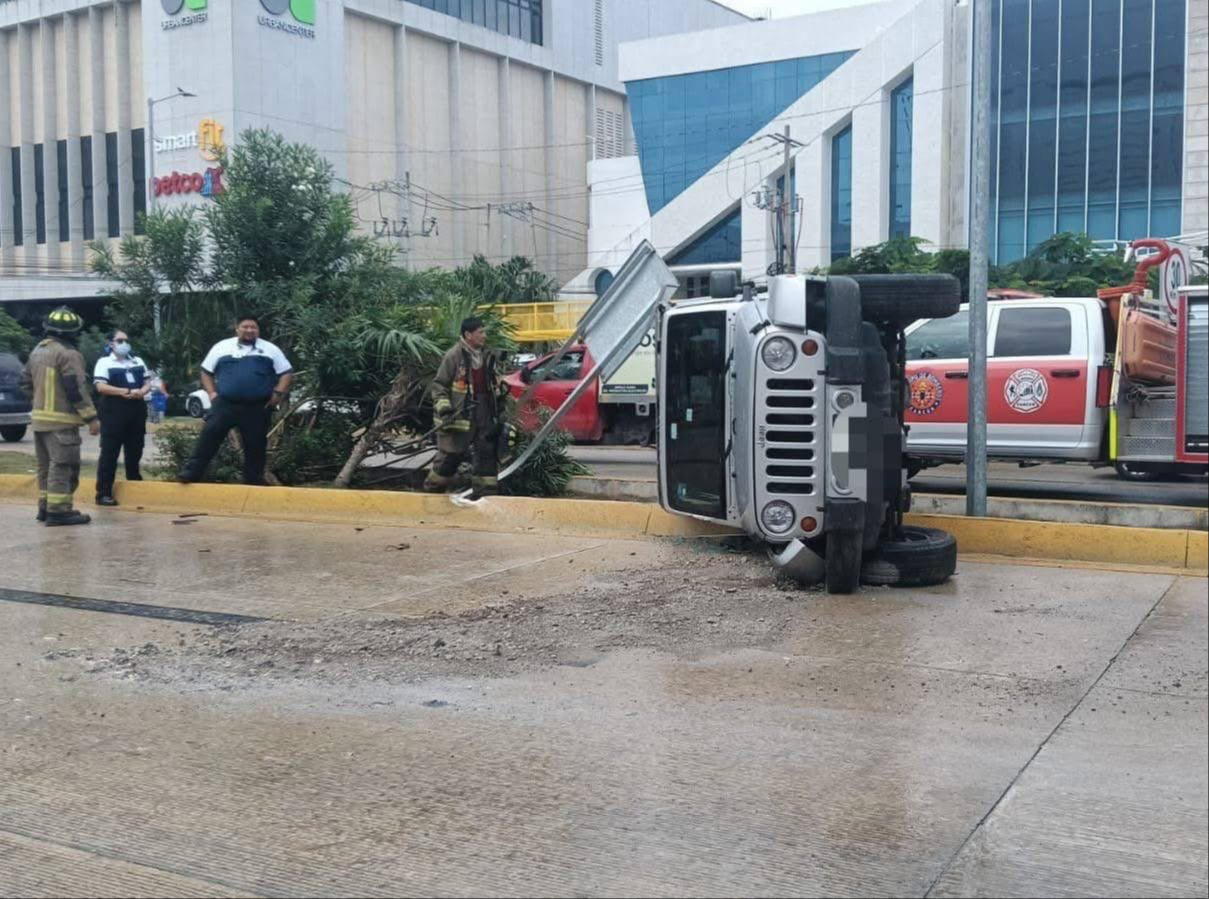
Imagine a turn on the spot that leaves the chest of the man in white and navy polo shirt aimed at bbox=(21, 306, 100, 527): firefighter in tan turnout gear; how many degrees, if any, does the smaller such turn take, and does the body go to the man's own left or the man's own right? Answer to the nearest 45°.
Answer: approximately 90° to the man's own right

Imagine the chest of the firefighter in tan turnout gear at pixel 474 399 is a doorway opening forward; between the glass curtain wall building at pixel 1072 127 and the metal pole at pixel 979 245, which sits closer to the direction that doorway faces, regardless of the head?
the metal pole

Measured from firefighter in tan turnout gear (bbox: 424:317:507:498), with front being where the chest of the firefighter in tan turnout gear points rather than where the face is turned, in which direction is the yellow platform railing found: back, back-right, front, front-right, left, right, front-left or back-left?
back-left

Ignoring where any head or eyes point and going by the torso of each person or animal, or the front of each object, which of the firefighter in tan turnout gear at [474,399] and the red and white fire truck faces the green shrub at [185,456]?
the red and white fire truck

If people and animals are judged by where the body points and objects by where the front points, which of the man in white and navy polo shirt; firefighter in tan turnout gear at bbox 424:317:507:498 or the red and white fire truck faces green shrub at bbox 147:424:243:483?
the red and white fire truck

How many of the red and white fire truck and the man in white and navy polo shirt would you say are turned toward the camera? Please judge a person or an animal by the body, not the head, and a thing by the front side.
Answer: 1

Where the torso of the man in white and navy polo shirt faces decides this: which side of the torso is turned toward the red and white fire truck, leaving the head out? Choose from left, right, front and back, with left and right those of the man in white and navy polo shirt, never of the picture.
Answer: left

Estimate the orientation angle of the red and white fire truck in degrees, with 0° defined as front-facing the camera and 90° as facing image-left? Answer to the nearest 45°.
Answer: approximately 90°

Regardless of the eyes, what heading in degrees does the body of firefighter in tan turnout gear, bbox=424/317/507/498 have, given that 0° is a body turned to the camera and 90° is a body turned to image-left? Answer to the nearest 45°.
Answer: approximately 315°
